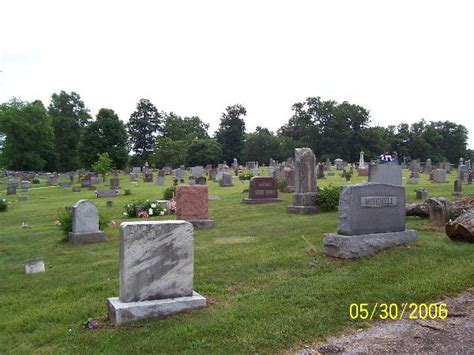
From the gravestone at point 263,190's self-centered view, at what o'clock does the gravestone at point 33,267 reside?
the gravestone at point 33,267 is roughly at 1 o'clock from the gravestone at point 263,190.

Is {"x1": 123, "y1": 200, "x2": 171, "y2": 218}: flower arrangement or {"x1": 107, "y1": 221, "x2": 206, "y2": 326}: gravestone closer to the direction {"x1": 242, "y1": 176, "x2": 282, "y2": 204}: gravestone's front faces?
the gravestone

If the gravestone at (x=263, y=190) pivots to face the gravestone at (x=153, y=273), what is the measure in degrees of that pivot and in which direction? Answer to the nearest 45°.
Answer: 0° — it already faces it

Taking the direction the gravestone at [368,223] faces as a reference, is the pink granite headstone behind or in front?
behind

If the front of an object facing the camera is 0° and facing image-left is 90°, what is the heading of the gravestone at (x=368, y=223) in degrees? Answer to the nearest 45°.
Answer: approximately 315°

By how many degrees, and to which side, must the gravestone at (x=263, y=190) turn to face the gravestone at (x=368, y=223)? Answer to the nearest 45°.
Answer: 0° — it already faces it

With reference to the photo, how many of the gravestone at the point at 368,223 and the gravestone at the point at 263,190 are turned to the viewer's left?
0

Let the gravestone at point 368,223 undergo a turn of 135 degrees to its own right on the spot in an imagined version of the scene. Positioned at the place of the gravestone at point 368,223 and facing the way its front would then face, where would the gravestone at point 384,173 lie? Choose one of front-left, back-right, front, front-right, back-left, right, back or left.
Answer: right

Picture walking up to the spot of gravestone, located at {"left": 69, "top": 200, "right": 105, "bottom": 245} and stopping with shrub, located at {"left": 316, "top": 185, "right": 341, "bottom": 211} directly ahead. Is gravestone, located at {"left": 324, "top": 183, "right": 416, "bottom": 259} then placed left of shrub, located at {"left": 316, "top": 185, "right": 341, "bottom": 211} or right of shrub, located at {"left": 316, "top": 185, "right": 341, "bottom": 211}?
right

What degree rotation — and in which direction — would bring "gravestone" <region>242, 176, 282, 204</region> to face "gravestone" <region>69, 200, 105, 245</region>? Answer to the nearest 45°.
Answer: approximately 45° to its right

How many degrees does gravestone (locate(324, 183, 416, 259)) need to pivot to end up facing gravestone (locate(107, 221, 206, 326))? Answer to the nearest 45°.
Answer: approximately 90° to its right

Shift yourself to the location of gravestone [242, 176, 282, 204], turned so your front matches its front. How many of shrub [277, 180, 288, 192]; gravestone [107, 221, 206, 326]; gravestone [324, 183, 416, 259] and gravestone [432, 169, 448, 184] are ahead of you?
2

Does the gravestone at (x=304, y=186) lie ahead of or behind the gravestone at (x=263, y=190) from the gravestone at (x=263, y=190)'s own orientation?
ahead
